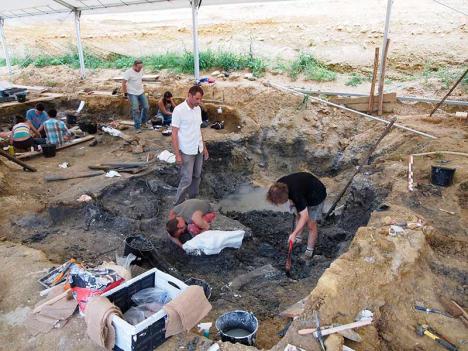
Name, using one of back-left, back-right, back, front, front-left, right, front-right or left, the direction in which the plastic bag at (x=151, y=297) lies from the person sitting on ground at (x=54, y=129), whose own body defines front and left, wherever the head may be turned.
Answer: back

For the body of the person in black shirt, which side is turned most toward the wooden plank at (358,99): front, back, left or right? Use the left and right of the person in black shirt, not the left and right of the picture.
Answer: right

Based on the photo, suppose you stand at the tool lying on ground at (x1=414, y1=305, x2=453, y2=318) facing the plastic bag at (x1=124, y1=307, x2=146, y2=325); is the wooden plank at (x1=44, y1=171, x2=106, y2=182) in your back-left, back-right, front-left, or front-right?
front-right

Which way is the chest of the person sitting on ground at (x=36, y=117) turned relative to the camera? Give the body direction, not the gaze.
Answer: toward the camera

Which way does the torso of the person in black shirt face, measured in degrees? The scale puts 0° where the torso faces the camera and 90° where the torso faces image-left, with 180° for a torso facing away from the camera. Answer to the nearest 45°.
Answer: approximately 90°

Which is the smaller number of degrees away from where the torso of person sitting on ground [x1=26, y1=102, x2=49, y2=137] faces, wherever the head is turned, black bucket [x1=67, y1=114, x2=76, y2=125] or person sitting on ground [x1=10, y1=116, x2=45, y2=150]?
the person sitting on ground

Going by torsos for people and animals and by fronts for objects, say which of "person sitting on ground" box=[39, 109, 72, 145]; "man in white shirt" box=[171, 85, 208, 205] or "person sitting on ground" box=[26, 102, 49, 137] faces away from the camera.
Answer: "person sitting on ground" box=[39, 109, 72, 145]

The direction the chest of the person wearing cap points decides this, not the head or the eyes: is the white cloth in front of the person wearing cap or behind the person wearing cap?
in front

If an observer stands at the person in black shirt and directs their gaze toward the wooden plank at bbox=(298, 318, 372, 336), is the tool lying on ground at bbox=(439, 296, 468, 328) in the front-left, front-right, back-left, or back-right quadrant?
front-left

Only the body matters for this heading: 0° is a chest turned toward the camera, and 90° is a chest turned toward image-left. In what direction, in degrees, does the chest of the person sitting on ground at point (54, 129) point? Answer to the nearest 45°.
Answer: approximately 180°

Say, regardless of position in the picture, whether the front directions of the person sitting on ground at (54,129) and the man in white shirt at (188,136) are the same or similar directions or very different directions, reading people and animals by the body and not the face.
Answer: very different directions

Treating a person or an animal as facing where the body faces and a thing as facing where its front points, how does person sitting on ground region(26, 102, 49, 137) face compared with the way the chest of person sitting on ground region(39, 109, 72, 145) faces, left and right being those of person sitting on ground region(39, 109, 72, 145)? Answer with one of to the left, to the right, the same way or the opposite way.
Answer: the opposite way

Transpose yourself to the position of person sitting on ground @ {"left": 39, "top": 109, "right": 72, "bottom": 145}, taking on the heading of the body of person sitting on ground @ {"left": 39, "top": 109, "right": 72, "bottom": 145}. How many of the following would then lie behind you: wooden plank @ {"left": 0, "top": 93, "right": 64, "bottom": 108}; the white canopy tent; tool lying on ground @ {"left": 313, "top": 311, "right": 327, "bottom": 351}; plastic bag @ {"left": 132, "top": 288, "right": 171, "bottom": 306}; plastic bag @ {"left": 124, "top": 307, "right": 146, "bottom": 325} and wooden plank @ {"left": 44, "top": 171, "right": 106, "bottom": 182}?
4

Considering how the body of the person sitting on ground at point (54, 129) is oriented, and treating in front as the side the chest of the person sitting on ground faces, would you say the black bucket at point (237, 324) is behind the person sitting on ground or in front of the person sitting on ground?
behind
